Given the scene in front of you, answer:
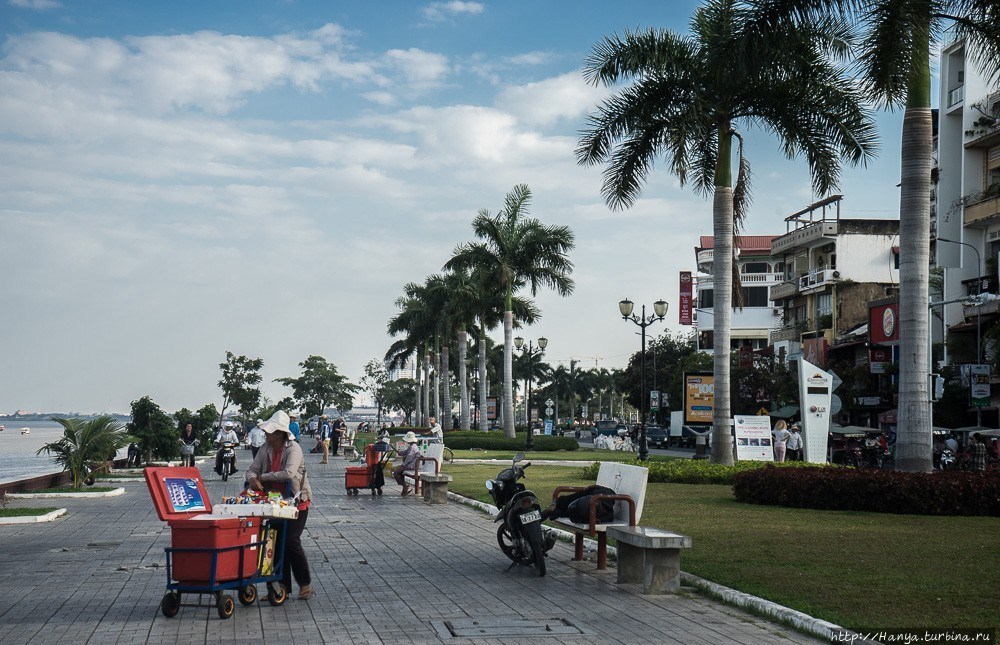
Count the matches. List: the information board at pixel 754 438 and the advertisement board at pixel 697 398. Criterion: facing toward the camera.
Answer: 2

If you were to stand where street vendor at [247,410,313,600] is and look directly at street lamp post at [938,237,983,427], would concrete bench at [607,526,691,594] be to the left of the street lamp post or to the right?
right

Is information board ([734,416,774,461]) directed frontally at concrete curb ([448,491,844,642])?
yes

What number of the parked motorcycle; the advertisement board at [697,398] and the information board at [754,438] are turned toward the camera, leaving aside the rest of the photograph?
2

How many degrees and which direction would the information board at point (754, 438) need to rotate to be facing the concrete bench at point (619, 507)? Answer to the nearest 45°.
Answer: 0° — it already faces it

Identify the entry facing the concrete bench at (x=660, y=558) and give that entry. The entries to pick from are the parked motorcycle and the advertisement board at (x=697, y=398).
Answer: the advertisement board

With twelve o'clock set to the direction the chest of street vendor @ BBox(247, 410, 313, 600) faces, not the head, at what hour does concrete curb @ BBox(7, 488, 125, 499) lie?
The concrete curb is roughly at 4 o'clock from the street vendor.

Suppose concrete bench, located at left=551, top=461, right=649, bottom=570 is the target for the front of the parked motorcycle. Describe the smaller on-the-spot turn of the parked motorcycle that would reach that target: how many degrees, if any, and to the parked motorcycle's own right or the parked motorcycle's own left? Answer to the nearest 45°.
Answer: approximately 135° to the parked motorcycle's own right

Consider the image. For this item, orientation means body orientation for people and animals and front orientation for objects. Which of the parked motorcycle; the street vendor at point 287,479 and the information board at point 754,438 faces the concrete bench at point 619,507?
the information board

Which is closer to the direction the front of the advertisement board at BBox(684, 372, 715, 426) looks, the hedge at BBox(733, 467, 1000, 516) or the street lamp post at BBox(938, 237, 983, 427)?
the hedge

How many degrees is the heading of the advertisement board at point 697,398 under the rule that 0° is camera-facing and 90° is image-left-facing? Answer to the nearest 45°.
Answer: approximately 0°

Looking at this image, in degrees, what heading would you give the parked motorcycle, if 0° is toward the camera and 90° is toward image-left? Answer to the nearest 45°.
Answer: approximately 135°

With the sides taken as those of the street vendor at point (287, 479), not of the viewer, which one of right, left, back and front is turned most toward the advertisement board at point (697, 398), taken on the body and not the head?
back
